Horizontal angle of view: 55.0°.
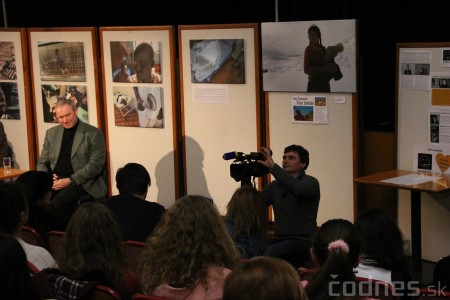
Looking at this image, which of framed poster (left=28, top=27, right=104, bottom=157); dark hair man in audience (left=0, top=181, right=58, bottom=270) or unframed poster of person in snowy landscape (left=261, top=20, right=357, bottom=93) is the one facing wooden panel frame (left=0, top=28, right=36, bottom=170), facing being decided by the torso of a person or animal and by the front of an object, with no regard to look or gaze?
the dark hair man in audience

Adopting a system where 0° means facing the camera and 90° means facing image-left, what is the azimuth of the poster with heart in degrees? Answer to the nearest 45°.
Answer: approximately 0°

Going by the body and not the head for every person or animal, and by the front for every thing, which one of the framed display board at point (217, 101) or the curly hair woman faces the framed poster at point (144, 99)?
the curly hair woman

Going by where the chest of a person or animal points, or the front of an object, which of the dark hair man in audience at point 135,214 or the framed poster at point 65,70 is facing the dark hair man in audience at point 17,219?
the framed poster

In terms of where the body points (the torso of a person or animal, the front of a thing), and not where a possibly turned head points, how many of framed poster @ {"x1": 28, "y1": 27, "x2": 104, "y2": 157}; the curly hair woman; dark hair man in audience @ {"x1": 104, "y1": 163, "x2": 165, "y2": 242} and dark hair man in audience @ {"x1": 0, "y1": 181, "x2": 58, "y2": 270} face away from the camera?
3

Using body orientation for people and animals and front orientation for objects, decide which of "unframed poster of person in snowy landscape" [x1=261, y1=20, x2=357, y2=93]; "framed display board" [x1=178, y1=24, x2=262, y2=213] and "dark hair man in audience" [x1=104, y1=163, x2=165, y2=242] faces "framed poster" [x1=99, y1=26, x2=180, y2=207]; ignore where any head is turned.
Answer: the dark hair man in audience

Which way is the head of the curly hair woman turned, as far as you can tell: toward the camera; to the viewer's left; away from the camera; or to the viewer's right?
away from the camera

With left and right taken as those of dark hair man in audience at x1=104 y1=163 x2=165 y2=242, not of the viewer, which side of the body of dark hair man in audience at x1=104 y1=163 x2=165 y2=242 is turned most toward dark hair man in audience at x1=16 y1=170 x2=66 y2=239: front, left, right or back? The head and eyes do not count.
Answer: left

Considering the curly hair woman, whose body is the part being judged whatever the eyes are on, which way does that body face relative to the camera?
away from the camera

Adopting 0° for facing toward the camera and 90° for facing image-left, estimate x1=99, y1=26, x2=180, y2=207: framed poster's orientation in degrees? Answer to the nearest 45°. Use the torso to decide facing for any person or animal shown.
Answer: approximately 0°

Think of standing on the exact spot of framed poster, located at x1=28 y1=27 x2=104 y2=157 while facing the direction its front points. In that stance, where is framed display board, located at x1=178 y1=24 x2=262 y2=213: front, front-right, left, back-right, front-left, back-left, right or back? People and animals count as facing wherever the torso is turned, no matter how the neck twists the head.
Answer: front-left
